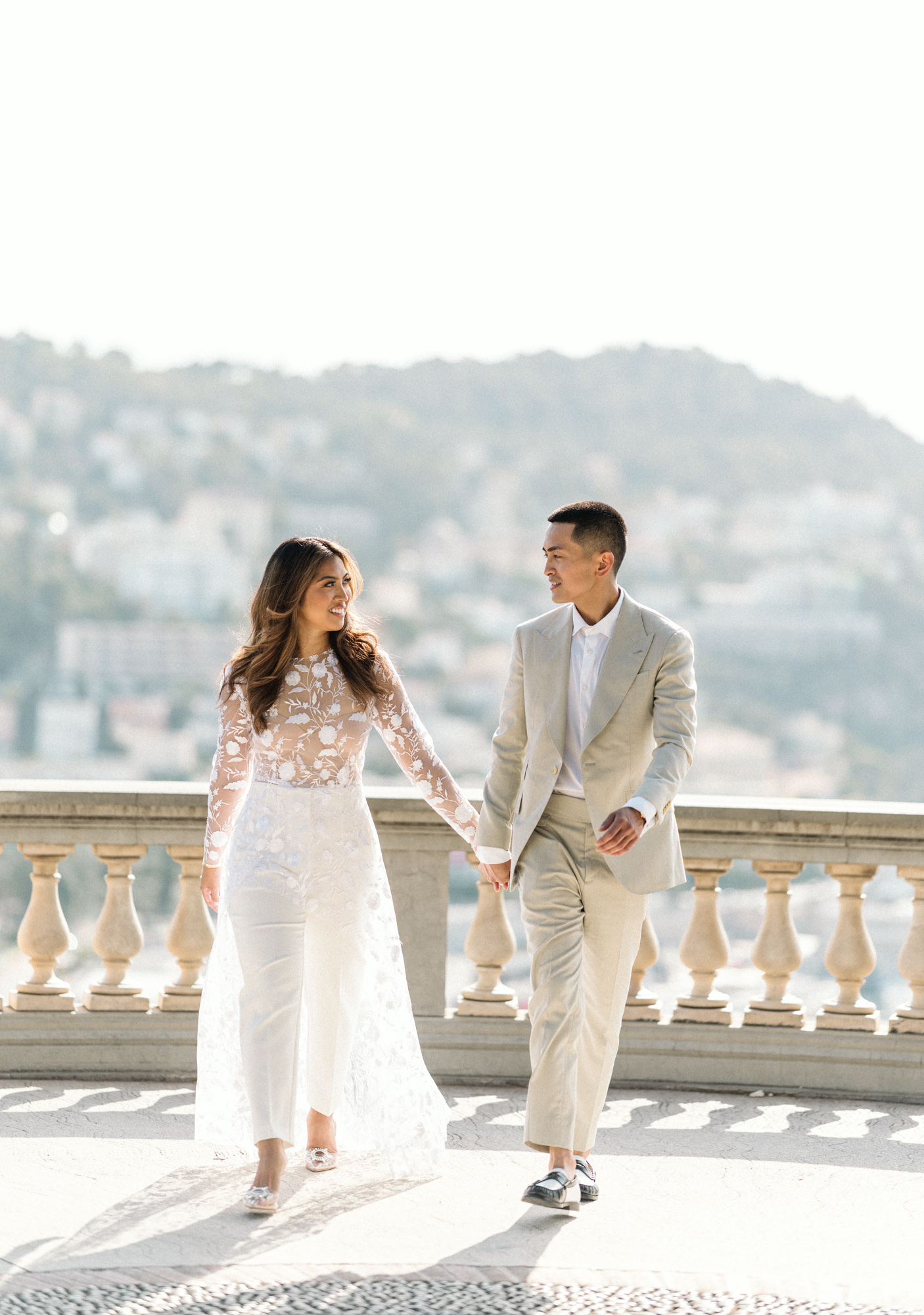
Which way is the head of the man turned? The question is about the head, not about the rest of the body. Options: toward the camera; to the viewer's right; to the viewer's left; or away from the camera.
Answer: to the viewer's left

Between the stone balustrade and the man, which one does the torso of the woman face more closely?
the man

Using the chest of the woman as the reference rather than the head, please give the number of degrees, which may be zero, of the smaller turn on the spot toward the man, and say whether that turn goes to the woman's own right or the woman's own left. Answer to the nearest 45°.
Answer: approximately 45° to the woman's own left

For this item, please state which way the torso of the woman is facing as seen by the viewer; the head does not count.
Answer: toward the camera
